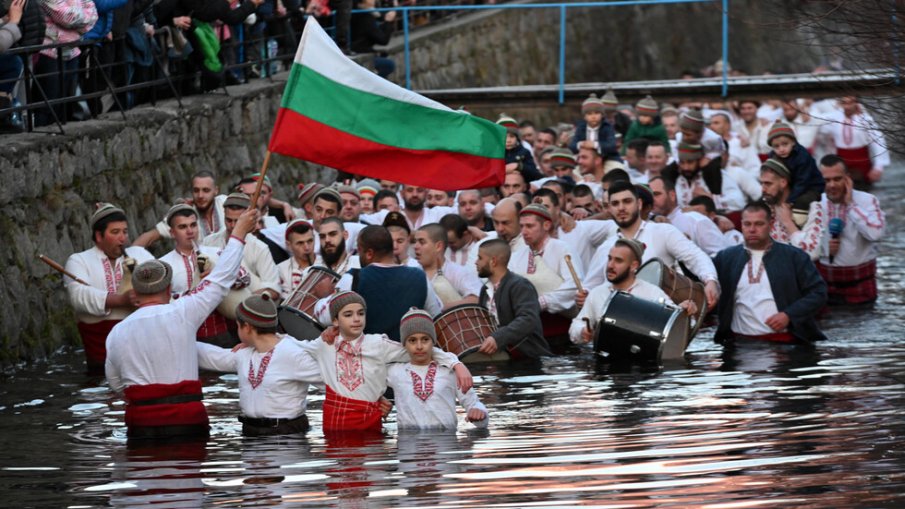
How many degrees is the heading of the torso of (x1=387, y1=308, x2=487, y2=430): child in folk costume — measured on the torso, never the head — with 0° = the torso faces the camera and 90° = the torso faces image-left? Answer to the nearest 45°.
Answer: approximately 0°

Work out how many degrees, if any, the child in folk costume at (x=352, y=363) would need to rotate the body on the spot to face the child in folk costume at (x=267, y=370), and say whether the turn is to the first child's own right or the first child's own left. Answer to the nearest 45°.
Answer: approximately 90° to the first child's own right

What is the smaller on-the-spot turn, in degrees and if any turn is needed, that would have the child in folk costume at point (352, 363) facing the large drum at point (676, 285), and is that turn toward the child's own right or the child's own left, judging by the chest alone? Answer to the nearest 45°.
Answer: approximately 135° to the child's own left

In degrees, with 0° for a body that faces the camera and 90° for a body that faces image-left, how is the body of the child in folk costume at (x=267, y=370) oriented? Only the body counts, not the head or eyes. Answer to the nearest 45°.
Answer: approximately 45°
